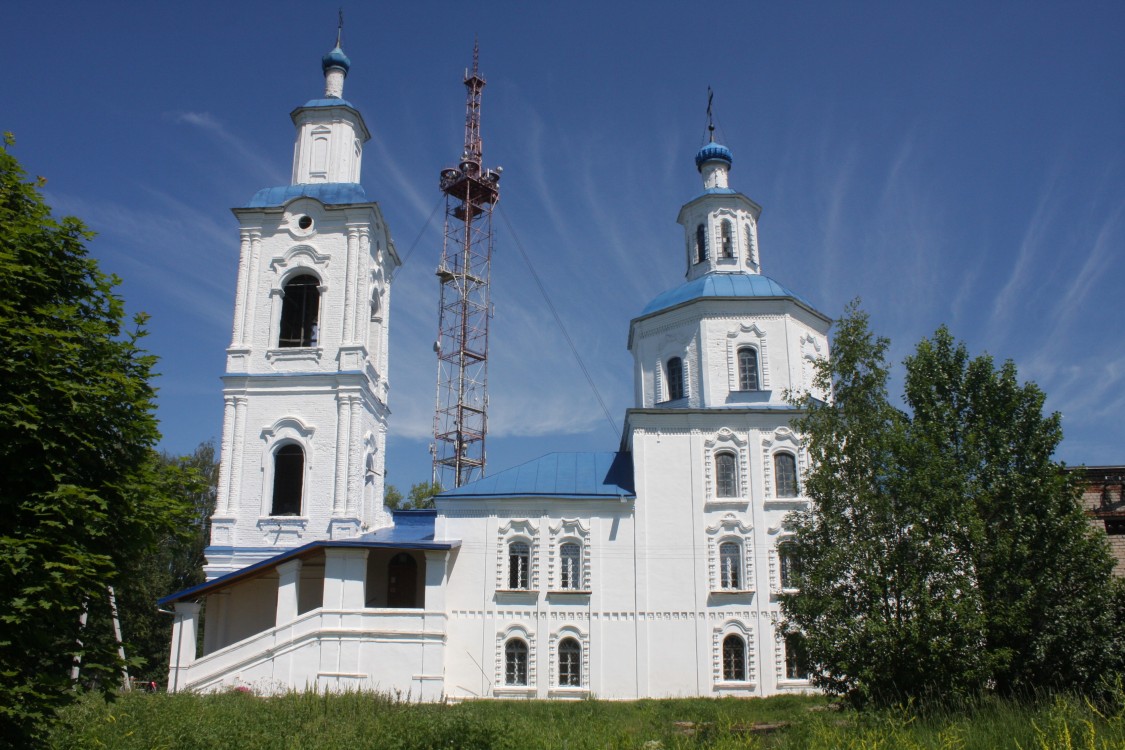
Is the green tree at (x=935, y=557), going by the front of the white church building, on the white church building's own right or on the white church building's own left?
on the white church building's own left

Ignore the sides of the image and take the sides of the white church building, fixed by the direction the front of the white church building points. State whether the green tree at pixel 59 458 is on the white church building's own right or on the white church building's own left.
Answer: on the white church building's own left

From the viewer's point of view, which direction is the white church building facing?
to the viewer's left

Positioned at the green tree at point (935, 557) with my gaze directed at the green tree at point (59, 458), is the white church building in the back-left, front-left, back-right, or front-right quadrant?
front-right

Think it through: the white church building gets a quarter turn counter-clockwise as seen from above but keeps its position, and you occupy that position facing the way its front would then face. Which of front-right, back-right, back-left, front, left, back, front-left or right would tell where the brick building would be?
left
